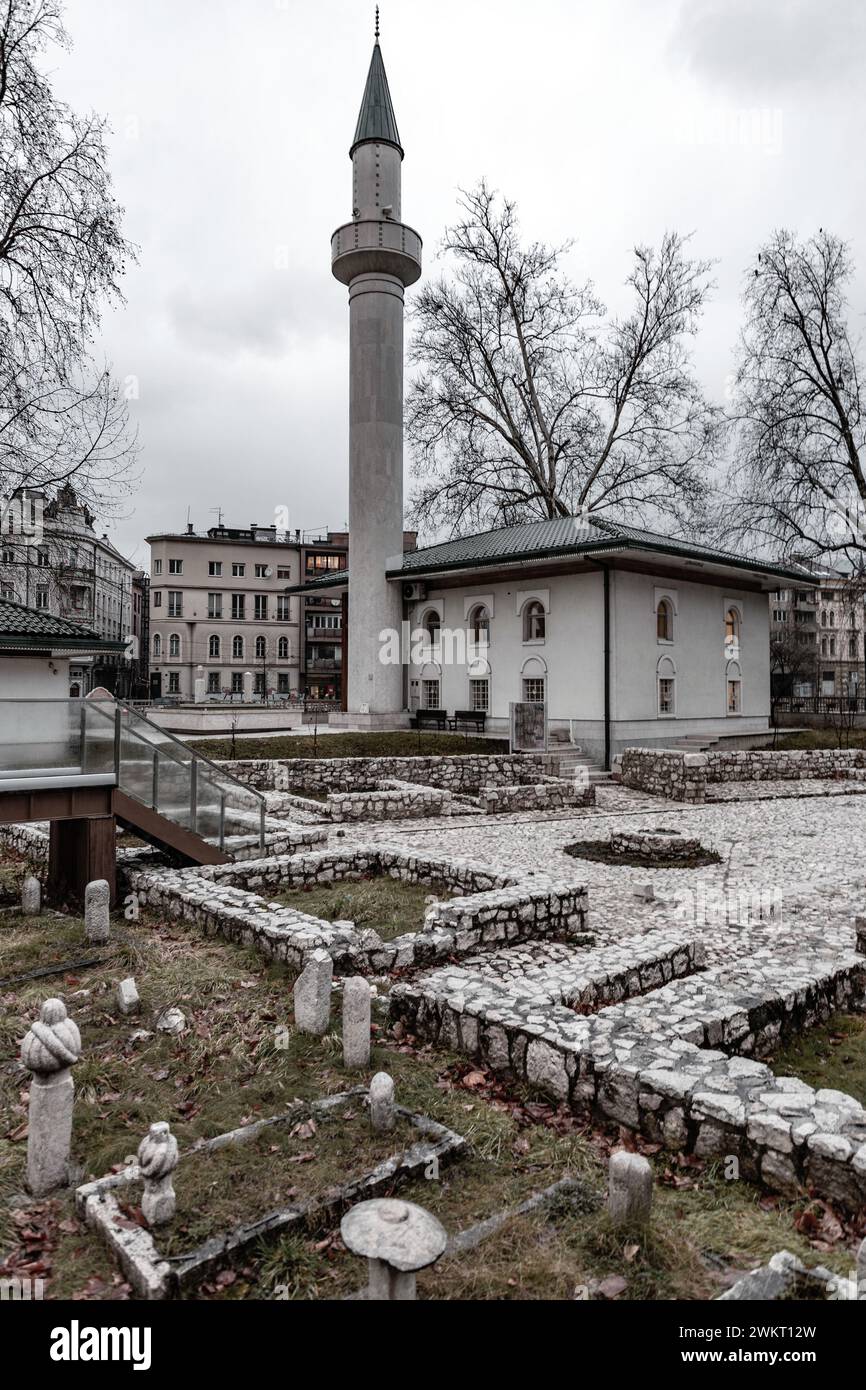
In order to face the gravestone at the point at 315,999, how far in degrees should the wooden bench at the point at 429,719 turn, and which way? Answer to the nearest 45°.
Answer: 0° — it already faces it

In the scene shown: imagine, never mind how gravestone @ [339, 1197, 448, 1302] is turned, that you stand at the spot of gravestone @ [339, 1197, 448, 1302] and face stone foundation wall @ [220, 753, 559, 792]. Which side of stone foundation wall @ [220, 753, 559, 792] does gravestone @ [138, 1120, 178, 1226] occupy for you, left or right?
left

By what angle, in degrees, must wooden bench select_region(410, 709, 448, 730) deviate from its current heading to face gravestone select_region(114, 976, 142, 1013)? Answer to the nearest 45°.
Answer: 0° — it already faces it

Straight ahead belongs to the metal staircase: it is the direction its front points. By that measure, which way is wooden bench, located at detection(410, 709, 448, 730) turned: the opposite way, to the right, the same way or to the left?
to the right

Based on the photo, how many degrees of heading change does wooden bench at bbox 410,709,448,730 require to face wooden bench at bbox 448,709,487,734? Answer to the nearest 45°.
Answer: approximately 45° to its left

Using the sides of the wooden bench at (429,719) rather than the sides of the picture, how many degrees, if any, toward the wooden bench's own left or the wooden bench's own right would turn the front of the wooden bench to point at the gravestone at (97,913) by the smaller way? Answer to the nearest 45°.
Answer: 0° — it already faces it

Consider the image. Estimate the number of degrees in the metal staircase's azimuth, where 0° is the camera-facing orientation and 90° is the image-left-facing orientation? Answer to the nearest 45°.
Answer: approximately 270°

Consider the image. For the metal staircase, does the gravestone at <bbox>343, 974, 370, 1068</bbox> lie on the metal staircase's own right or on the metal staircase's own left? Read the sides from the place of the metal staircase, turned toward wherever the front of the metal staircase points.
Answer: on the metal staircase's own right

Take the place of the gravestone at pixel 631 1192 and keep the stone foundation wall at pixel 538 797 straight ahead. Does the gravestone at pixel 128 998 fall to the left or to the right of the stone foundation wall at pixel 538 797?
left

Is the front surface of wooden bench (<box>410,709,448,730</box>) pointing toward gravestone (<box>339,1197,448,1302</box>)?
yes

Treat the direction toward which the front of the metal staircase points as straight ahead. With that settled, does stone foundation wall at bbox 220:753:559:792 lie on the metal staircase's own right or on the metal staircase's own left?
on the metal staircase's own left

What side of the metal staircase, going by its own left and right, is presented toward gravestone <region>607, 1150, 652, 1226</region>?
right

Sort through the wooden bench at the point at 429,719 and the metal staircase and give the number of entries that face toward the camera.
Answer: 1
